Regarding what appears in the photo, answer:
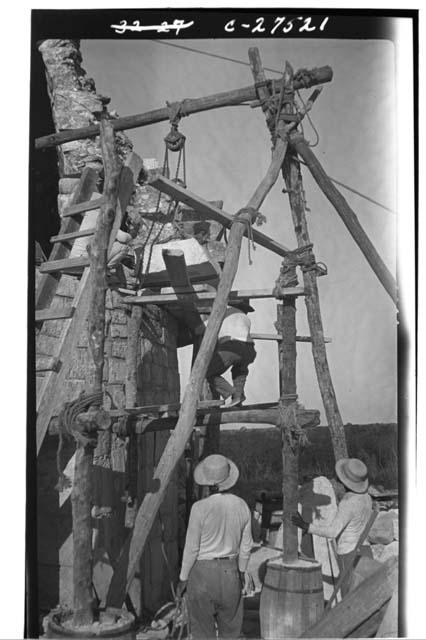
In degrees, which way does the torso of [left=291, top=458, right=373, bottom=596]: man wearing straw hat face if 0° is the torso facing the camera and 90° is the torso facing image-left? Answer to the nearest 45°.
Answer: approximately 135°

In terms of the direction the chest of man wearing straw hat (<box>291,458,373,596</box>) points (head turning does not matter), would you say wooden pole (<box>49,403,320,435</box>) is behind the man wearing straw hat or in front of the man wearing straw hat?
in front

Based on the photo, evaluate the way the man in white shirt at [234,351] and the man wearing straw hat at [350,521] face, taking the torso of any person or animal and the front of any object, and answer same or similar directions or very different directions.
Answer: same or similar directions

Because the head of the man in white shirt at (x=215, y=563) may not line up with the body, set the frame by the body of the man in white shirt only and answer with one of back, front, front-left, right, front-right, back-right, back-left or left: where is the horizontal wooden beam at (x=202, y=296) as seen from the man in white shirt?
front

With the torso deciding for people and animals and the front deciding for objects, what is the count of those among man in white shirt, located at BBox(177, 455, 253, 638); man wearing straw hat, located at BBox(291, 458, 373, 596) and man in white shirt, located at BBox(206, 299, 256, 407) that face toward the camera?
0

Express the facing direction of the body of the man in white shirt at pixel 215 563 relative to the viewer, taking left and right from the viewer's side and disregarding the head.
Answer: facing away from the viewer

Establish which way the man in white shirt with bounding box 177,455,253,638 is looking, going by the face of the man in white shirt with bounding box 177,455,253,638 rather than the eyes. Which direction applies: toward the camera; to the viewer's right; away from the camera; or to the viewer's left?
away from the camera

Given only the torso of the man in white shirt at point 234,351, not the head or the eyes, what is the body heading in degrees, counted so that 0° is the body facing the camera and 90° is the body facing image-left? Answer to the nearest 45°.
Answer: approximately 135°
